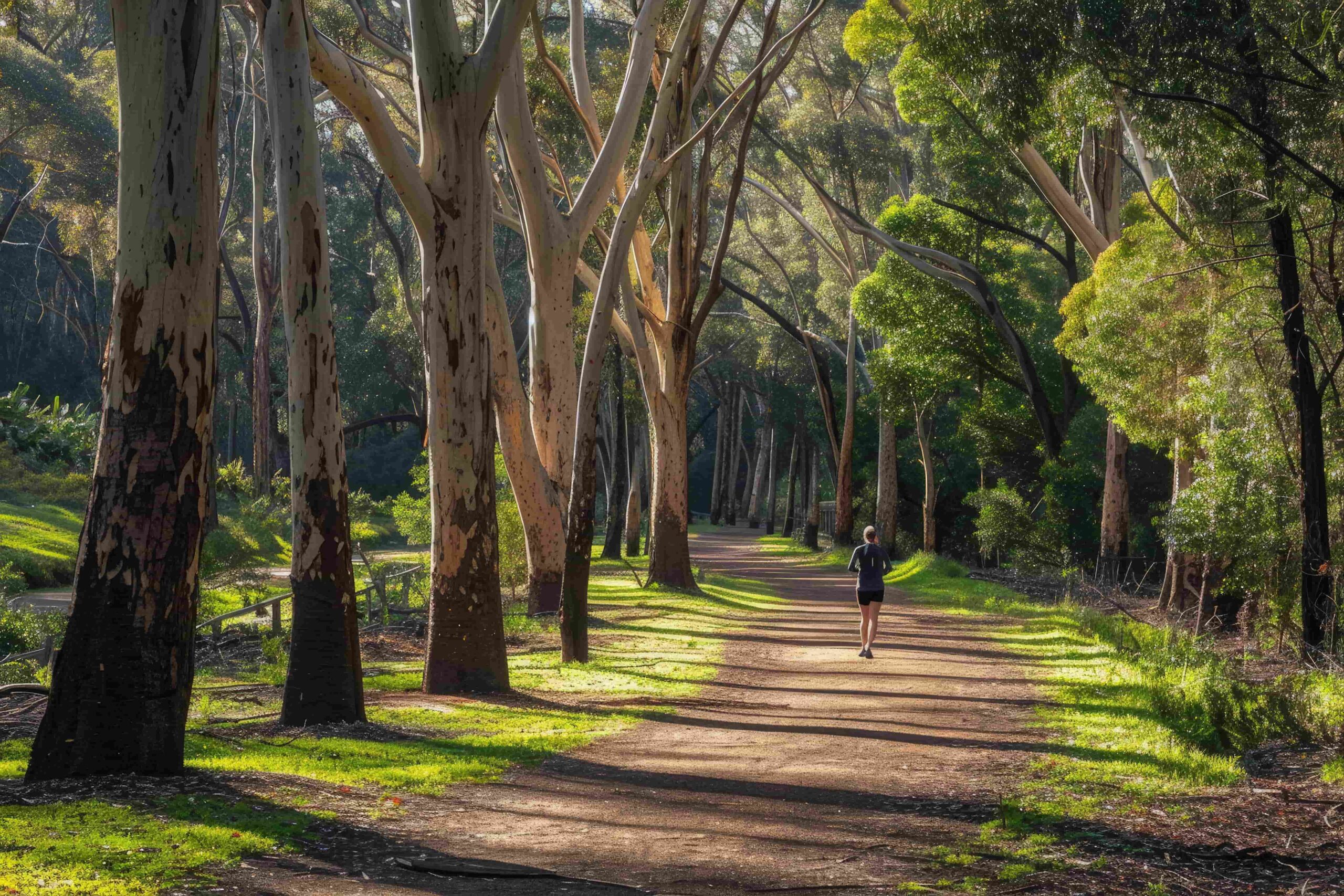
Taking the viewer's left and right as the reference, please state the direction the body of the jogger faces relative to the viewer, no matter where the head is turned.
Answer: facing away from the viewer

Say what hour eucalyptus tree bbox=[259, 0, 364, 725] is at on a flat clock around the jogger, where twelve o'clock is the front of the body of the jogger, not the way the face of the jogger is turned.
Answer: The eucalyptus tree is roughly at 7 o'clock from the jogger.

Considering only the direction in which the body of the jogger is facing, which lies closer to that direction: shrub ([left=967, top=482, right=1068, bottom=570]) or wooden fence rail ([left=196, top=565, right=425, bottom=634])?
the shrub

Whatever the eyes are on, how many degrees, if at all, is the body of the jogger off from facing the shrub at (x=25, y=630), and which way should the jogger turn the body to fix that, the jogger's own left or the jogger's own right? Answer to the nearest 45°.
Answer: approximately 90° to the jogger's own left

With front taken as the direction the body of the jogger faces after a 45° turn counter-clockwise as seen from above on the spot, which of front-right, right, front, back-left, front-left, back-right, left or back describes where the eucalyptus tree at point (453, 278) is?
left

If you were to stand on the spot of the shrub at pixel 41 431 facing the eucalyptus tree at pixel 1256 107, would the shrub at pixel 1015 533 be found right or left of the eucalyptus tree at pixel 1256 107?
left

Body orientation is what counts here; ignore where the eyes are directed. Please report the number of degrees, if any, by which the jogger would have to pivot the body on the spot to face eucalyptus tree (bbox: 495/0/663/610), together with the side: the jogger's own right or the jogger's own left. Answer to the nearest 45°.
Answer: approximately 45° to the jogger's own left

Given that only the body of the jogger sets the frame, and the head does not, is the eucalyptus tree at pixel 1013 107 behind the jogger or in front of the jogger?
in front

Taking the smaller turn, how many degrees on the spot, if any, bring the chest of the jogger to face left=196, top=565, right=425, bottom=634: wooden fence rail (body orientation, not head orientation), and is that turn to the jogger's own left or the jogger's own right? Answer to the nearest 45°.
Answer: approximately 90° to the jogger's own left

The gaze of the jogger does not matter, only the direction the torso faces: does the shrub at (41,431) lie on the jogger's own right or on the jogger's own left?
on the jogger's own left

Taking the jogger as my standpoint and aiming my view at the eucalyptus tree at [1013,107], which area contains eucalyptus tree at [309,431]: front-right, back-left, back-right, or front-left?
back-left

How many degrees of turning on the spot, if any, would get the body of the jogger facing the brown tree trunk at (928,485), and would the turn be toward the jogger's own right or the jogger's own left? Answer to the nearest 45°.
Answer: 0° — they already face it
